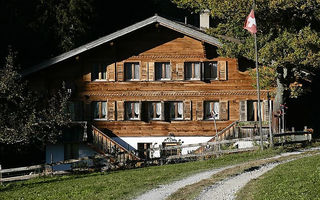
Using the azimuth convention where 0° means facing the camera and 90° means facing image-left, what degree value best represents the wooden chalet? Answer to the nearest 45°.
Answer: approximately 0°

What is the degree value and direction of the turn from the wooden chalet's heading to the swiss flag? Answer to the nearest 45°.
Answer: approximately 45° to its left
